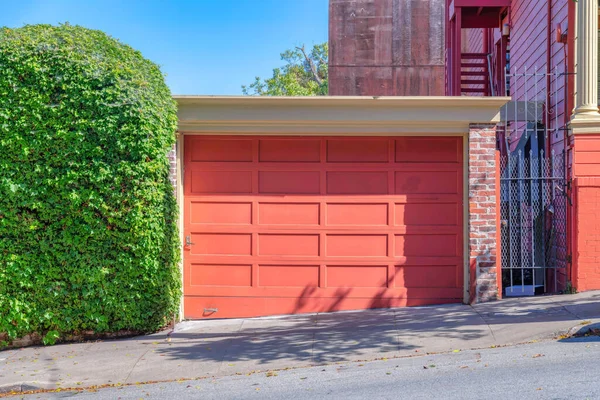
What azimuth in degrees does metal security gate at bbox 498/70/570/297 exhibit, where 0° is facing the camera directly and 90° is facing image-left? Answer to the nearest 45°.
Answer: approximately 0°

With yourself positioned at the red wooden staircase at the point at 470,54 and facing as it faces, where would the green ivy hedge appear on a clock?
The green ivy hedge is roughly at 1 o'clock from the red wooden staircase.

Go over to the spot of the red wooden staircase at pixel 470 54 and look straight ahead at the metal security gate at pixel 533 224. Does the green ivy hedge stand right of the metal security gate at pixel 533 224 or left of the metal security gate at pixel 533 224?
right

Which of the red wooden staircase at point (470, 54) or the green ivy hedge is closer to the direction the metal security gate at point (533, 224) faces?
the green ivy hedge

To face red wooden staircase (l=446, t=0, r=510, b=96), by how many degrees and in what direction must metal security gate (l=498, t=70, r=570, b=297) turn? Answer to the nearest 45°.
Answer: approximately 180°

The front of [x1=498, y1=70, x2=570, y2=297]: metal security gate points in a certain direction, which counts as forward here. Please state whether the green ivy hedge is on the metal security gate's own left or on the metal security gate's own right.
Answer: on the metal security gate's own right

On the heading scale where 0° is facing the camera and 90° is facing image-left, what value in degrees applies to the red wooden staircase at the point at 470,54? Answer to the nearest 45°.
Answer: approximately 0°
